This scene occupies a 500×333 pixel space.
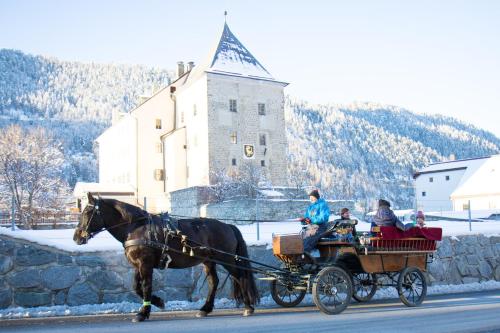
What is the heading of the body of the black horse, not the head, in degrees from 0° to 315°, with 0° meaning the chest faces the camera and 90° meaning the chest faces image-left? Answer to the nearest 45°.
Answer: approximately 90°

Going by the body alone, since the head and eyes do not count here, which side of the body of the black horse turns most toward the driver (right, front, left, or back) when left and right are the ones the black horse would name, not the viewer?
back

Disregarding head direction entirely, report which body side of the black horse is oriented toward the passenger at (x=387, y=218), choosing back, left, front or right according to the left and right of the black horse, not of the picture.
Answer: back
